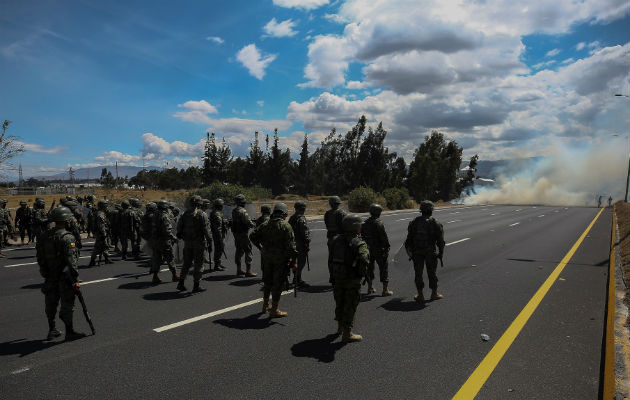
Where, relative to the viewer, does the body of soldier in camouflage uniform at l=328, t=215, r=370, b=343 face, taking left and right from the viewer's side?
facing away from the viewer and to the right of the viewer

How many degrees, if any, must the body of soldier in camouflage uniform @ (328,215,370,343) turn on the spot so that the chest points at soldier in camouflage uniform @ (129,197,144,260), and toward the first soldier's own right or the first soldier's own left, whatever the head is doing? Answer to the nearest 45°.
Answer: approximately 90° to the first soldier's own left

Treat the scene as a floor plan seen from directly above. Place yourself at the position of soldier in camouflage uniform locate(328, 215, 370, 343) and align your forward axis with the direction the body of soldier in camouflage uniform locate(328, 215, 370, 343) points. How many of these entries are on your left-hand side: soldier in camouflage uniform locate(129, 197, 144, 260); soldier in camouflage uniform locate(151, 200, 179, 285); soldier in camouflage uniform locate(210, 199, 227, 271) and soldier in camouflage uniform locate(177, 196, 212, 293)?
4

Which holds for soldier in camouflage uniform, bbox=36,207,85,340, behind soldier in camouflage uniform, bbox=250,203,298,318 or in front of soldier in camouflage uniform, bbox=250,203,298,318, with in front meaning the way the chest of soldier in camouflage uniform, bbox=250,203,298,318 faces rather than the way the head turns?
behind

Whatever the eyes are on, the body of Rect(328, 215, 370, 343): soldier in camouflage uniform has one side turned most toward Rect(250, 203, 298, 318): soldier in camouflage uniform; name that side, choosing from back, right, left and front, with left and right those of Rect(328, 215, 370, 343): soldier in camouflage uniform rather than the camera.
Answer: left

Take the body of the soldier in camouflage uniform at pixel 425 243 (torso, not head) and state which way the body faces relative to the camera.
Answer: away from the camera

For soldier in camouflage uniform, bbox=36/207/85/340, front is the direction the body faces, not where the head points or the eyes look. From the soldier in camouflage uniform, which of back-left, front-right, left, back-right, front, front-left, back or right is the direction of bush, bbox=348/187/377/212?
front

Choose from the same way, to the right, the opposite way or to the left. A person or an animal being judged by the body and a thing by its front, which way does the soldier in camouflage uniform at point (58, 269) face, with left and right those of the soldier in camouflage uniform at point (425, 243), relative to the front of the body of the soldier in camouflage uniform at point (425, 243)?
the same way

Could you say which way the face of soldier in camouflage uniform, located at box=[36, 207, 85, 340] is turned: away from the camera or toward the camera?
away from the camera

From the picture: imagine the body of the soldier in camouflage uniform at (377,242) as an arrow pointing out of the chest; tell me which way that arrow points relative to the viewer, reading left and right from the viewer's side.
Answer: facing away from the viewer and to the right of the viewer

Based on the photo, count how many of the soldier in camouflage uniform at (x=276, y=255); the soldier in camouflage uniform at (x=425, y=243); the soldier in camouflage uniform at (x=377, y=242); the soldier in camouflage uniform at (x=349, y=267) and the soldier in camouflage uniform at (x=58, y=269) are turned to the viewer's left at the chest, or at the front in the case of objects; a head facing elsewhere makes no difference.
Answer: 0

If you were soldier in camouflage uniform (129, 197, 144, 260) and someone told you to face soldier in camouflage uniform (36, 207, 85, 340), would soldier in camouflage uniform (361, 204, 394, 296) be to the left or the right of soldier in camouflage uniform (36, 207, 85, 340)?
left

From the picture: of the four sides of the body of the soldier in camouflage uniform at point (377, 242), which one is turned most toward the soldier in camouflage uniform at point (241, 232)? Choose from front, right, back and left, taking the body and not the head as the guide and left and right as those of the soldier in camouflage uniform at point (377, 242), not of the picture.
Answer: left

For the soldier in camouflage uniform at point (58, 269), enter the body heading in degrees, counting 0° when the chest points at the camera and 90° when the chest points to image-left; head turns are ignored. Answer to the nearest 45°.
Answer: approximately 225°

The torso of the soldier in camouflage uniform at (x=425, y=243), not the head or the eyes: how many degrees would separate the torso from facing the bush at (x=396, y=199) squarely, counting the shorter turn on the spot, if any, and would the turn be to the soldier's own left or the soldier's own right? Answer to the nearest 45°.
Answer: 0° — they already face it

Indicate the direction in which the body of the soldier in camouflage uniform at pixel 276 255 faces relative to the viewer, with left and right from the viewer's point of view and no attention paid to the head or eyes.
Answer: facing away from the viewer and to the right of the viewer

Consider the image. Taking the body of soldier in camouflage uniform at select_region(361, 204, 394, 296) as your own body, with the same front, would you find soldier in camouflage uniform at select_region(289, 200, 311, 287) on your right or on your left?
on your left

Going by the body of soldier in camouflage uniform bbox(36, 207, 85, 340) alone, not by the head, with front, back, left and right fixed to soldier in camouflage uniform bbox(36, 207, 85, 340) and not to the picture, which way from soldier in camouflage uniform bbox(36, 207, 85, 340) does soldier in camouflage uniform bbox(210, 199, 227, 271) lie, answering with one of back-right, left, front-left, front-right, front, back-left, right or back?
front
